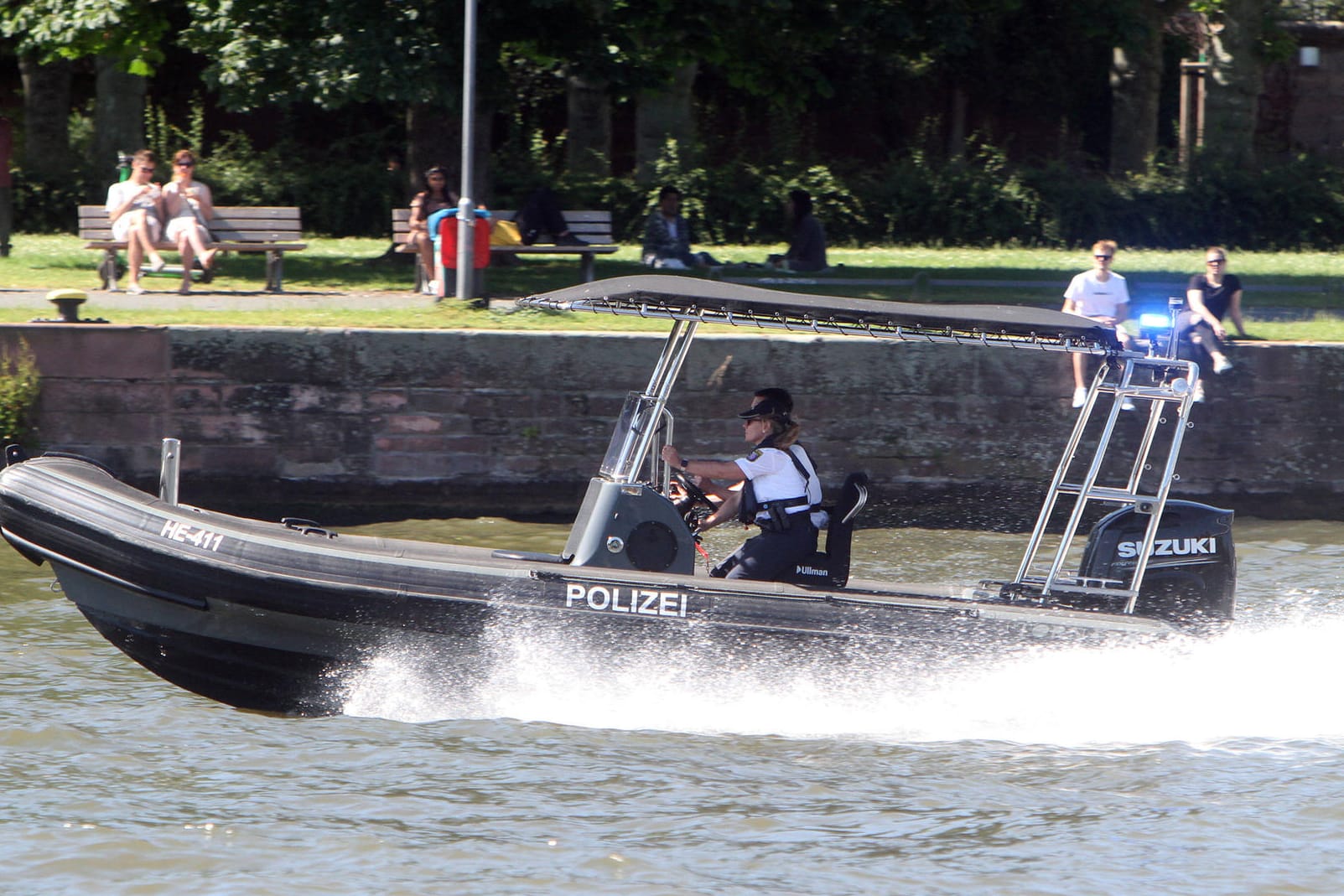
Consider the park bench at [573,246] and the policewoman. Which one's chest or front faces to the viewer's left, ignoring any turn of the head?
the policewoman

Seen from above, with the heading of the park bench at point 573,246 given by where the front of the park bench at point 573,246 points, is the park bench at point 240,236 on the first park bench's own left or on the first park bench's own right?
on the first park bench's own right

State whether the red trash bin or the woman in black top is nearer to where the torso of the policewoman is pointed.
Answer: the red trash bin

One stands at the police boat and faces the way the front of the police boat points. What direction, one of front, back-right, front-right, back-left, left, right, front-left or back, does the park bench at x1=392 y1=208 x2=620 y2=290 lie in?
right

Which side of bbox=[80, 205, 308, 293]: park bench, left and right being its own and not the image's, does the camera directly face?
front

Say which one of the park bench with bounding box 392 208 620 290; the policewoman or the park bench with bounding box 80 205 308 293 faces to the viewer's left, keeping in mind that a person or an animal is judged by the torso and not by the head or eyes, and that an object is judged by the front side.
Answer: the policewoman

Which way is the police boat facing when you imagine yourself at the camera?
facing to the left of the viewer

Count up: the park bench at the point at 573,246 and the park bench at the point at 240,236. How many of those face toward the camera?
2

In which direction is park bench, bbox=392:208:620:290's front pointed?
toward the camera

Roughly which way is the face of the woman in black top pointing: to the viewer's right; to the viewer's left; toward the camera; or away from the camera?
toward the camera

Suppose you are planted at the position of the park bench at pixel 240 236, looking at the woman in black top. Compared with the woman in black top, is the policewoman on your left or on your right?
right

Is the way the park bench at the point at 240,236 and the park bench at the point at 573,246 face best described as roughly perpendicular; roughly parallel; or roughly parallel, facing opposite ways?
roughly parallel

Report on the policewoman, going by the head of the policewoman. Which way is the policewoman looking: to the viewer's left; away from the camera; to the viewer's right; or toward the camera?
to the viewer's left

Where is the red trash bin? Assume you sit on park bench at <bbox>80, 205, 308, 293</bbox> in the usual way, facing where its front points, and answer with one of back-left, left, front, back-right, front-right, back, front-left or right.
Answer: front-left

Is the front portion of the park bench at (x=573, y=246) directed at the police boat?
yes

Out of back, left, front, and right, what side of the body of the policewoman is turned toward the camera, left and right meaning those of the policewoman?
left
